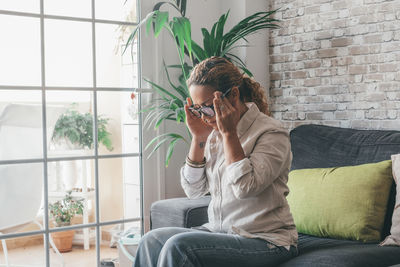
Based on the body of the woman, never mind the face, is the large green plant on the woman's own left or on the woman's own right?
on the woman's own right

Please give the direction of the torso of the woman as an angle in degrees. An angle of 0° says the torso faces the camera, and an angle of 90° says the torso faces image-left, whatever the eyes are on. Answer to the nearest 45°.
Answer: approximately 45°

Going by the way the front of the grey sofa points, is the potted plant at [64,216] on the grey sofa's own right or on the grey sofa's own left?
on the grey sofa's own right

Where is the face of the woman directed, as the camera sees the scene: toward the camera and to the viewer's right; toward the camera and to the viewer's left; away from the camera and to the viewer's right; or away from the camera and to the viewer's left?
toward the camera and to the viewer's left

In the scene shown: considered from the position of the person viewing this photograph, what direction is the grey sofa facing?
facing the viewer and to the left of the viewer

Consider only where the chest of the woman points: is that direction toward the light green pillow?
no

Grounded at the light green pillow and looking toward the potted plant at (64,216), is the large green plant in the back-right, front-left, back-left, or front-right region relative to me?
front-right

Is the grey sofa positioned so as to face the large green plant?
no

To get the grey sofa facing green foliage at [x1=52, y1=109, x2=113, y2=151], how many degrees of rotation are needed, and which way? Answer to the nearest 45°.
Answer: approximately 45° to its right

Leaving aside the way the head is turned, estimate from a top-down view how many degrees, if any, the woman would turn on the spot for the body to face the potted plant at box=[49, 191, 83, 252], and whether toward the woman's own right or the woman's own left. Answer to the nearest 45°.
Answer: approximately 90° to the woman's own right

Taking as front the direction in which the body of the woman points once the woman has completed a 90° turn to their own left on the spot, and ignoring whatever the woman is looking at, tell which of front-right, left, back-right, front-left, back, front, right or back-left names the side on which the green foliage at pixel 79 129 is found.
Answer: back
